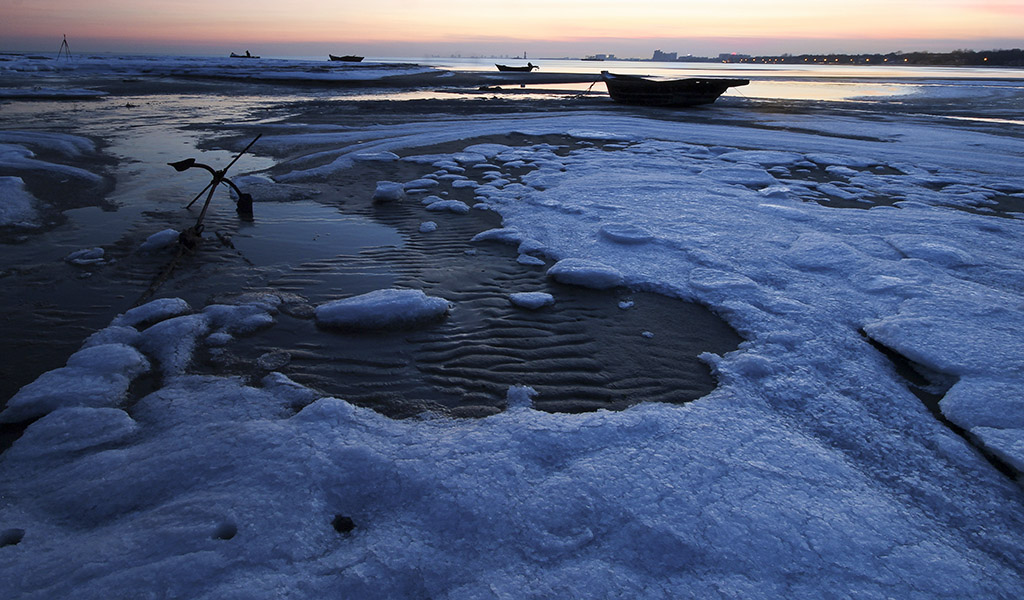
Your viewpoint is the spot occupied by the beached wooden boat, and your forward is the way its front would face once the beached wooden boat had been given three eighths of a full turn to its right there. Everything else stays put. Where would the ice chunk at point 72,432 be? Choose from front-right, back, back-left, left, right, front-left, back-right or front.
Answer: back-right

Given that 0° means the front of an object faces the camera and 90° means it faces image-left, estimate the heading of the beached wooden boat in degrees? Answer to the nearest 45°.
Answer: approximately 90°

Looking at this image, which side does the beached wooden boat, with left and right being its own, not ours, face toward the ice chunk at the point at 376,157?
left

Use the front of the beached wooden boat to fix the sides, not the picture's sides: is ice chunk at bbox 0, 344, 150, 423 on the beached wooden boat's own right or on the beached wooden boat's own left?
on the beached wooden boat's own left

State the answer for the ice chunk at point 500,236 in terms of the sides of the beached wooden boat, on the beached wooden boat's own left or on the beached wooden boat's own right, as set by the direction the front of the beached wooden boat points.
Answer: on the beached wooden boat's own left

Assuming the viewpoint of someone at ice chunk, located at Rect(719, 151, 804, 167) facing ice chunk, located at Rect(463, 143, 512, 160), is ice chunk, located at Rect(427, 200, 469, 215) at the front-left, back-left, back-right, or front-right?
front-left

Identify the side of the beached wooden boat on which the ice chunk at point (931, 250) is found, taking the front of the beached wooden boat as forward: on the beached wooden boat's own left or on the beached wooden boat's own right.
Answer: on the beached wooden boat's own left

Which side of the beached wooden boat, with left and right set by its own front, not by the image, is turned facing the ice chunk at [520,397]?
left

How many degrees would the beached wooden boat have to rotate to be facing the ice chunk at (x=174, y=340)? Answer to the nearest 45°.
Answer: approximately 90° to its left

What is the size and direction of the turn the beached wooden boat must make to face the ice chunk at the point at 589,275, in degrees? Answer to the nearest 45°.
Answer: approximately 90° to its left

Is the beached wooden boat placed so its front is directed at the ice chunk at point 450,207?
no

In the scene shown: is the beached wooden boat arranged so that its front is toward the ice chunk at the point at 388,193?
no
